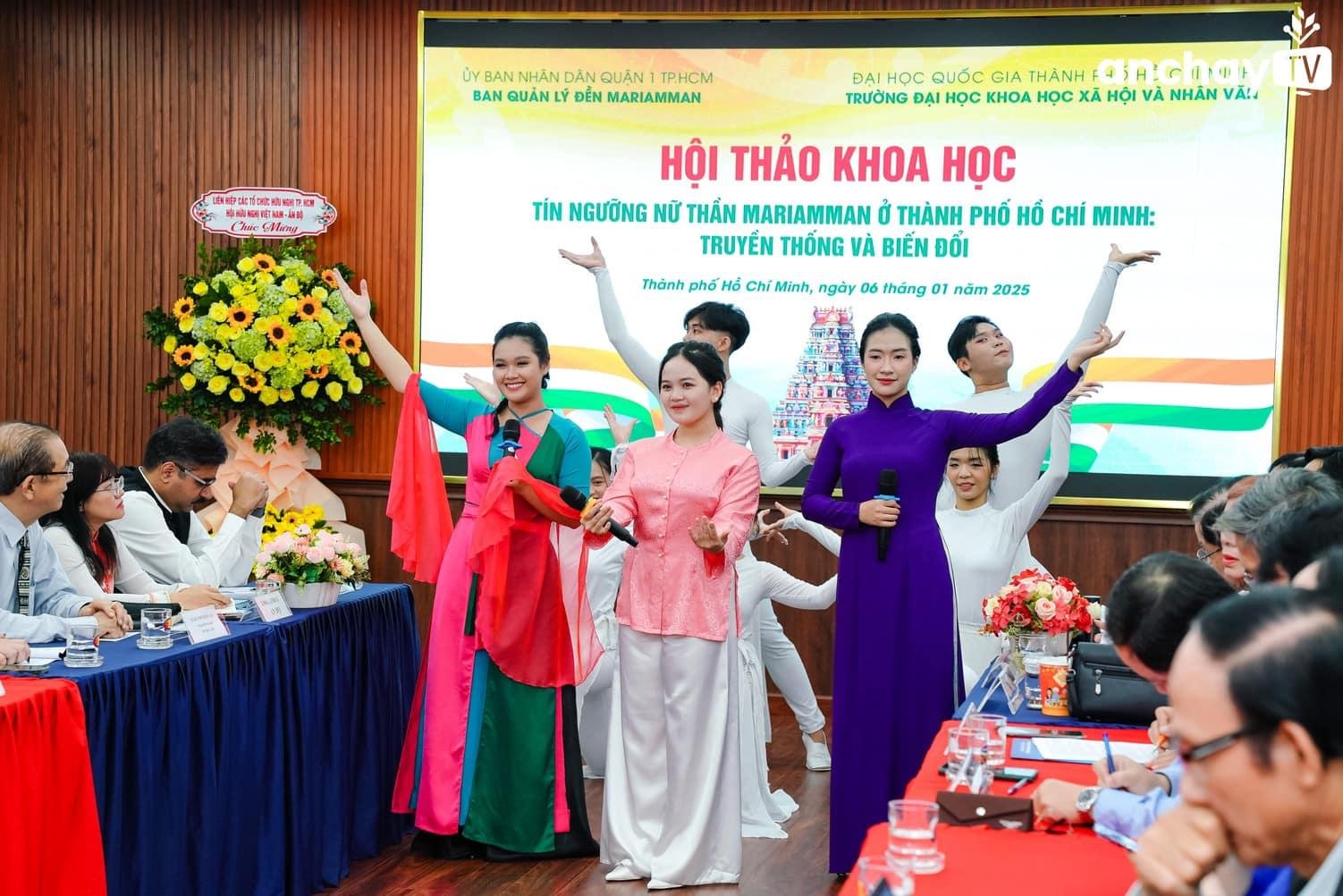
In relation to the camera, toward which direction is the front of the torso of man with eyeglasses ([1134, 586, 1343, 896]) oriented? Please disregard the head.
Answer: to the viewer's left

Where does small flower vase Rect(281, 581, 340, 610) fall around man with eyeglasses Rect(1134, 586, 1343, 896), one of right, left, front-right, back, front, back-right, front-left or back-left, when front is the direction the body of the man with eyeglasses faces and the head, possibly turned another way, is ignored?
front-right

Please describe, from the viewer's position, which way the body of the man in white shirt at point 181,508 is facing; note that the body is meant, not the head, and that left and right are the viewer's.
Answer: facing to the right of the viewer

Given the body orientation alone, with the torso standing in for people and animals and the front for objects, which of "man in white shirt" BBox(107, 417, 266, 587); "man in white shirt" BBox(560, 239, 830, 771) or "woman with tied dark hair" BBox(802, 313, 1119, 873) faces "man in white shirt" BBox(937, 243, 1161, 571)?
"man in white shirt" BBox(107, 417, 266, 587)

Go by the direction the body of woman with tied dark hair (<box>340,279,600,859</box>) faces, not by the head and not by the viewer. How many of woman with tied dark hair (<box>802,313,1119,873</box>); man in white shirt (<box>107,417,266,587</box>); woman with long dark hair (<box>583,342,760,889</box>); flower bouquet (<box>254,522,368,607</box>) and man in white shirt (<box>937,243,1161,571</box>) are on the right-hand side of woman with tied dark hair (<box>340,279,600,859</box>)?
2

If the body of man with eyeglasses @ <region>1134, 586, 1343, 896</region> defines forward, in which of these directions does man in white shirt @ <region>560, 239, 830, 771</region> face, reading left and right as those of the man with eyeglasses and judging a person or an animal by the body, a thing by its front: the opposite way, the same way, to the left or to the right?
to the left

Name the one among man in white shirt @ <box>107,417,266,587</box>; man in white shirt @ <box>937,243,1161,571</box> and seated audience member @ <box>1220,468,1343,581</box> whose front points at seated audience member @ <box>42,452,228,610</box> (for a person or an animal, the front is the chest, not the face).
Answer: seated audience member @ <box>1220,468,1343,581</box>

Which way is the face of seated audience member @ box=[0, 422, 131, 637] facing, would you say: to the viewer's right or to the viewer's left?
to the viewer's right

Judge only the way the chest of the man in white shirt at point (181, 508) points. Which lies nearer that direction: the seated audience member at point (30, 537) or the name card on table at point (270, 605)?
the name card on table

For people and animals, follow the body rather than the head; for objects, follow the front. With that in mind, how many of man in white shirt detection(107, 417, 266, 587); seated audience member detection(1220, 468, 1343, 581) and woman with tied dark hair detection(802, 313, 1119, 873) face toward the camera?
1

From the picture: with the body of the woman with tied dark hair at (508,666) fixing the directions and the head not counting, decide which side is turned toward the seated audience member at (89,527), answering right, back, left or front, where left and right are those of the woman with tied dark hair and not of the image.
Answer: right

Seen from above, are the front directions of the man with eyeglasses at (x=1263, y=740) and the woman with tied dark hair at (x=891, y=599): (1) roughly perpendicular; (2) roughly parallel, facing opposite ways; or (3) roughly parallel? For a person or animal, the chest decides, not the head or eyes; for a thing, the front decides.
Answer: roughly perpendicular
